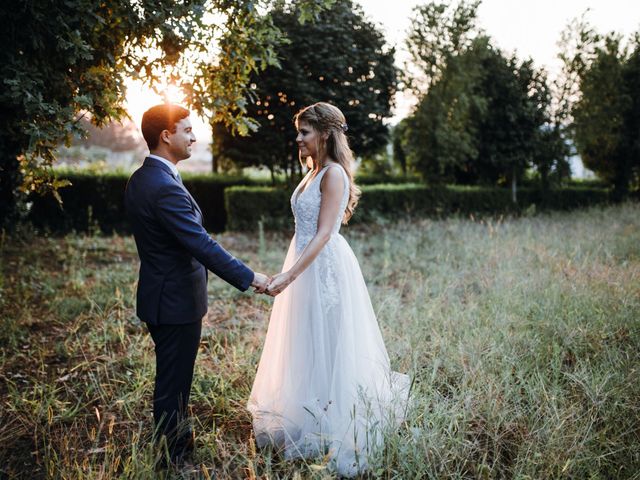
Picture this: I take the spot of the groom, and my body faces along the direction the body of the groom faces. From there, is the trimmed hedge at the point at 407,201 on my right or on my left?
on my left

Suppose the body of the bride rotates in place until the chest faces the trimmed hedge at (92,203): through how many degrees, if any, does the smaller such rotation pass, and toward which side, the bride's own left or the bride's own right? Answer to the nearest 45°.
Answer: approximately 45° to the bride's own right

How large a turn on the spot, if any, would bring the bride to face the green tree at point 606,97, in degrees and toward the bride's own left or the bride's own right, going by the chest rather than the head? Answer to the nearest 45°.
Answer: approximately 135° to the bride's own right

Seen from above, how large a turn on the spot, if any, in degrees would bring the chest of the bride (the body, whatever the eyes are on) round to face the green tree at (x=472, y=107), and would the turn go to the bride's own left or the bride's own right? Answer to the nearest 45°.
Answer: approximately 90° to the bride's own right

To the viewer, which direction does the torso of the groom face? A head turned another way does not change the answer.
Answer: to the viewer's right

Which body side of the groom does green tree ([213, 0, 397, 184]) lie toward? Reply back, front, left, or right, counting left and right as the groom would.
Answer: left

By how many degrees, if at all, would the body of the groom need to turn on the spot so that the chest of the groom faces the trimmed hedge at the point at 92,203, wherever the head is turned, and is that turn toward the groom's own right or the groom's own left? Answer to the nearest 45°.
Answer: approximately 90° to the groom's own left

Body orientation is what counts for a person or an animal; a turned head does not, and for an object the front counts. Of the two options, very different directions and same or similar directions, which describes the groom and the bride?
very different directions

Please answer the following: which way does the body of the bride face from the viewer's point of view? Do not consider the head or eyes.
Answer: to the viewer's left

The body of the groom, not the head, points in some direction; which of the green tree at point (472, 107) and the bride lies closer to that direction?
the bride

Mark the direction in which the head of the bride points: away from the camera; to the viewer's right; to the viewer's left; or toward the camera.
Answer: to the viewer's left

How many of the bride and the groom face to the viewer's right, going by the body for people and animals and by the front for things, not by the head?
1

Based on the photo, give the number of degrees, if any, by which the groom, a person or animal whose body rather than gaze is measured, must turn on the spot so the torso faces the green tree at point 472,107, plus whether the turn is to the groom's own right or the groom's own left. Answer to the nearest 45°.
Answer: approximately 45° to the groom's own left
